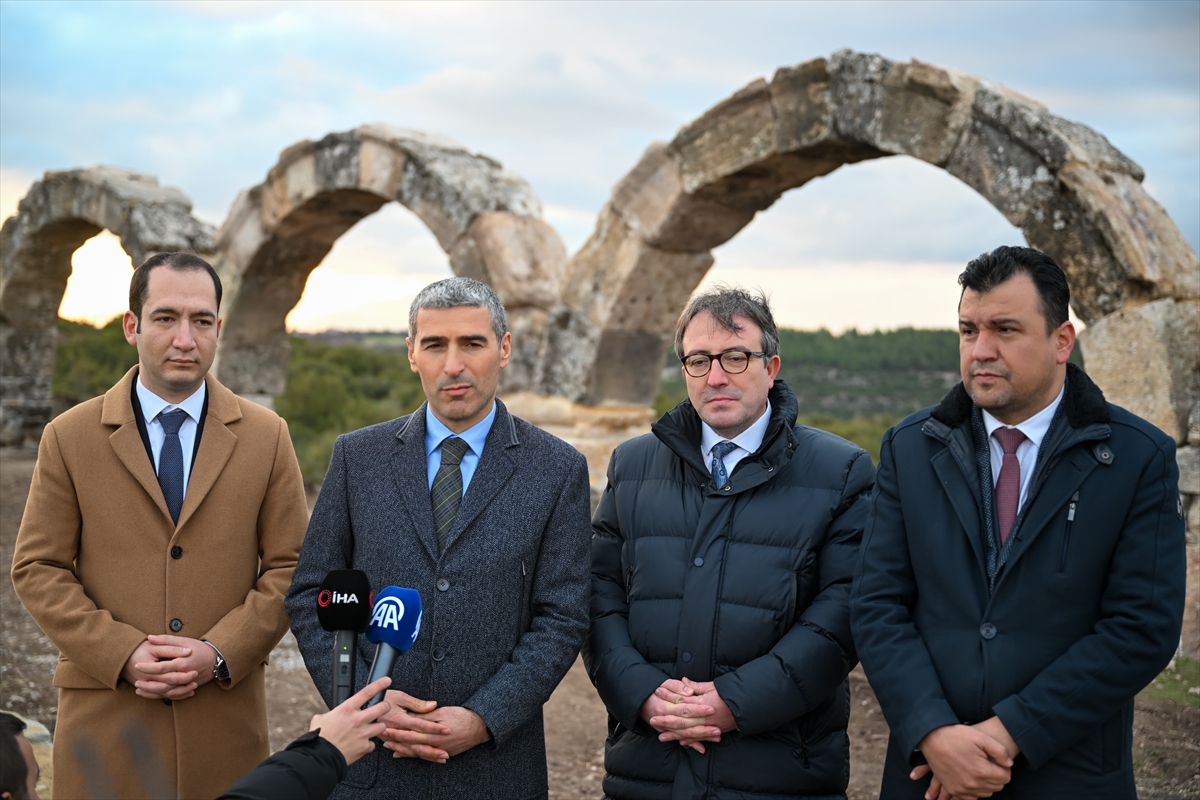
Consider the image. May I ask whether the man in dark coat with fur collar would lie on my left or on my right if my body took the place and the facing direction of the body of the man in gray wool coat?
on my left

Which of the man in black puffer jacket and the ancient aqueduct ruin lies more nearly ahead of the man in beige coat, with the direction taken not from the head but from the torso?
the man in black puffer jacket

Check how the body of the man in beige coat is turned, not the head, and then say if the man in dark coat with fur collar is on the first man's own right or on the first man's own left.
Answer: on the first man's own left

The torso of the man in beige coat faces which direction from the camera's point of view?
toward the camera

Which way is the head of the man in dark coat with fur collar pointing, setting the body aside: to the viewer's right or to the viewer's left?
to the viewer's left

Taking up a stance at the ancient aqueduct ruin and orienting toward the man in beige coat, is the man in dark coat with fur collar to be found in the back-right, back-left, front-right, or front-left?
front-left

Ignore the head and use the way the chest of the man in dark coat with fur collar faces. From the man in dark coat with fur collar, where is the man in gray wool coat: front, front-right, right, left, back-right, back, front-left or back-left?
front-right

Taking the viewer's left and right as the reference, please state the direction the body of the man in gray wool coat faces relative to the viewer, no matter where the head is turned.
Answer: facing the viewer

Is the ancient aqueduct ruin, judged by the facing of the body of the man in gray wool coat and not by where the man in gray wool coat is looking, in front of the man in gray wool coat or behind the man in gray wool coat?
behind

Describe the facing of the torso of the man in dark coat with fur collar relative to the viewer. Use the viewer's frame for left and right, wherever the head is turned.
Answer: facing the viewer and to the left of the viewer

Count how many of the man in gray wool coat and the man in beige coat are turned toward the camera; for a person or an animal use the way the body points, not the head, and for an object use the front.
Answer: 2
